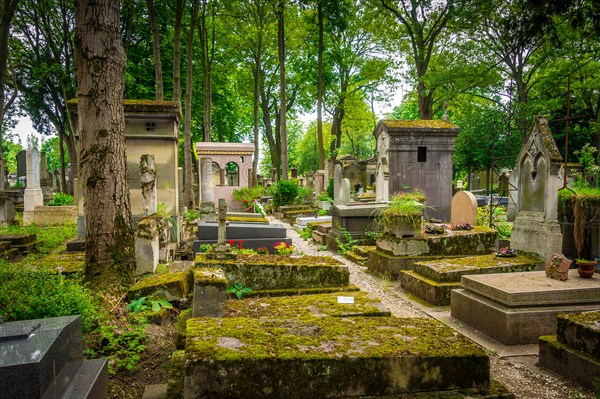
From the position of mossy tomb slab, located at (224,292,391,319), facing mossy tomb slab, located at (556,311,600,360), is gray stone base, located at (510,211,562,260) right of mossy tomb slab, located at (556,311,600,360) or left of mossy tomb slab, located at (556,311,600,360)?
left

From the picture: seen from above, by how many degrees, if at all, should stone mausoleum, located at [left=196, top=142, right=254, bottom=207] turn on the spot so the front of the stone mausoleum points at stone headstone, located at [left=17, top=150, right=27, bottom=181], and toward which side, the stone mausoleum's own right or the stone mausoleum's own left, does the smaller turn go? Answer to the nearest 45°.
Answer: approximately 135° to the stone mausoleum's own right

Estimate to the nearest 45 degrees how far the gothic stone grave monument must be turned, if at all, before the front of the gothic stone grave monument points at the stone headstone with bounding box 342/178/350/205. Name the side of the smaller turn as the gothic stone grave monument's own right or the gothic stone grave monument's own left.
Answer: approximately 90° to the gothic stone grave monument's own right
